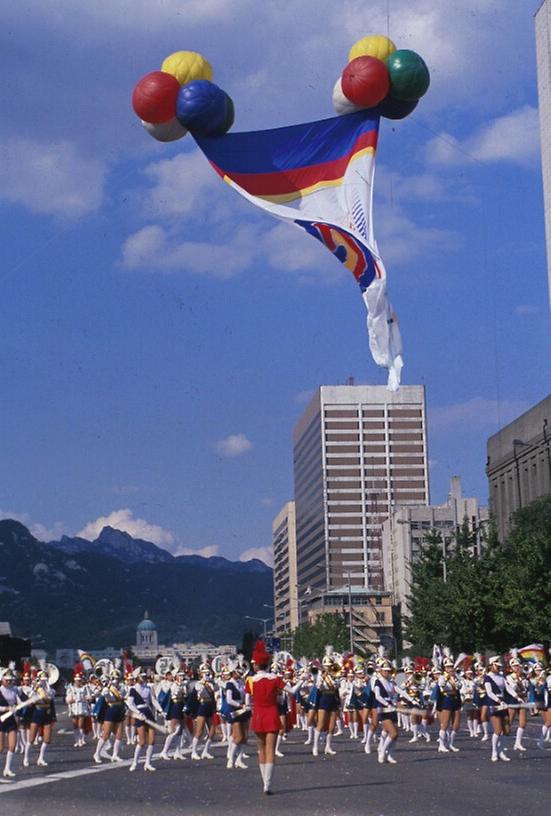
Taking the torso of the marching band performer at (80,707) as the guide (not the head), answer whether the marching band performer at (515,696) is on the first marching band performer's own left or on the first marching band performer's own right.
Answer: on the first marching band performer's own left

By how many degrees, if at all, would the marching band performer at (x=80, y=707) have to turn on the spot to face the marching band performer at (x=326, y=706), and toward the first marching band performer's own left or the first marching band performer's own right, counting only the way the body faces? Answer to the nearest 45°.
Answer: approximately 45° to the first marching band performer's own left
